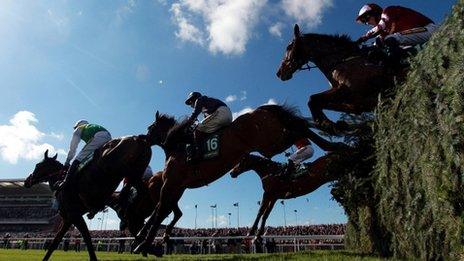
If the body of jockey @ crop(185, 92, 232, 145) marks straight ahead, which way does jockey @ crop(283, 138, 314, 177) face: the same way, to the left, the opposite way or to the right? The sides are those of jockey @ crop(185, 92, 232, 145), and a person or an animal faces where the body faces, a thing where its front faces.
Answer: the same way

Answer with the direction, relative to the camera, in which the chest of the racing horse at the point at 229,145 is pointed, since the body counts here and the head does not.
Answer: to the viewer's left

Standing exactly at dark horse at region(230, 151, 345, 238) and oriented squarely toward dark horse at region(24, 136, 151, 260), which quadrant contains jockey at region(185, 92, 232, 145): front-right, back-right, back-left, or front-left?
front-left

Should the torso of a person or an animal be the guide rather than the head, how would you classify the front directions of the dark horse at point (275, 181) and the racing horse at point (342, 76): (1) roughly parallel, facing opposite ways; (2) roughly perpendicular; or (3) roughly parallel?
roughly parallel

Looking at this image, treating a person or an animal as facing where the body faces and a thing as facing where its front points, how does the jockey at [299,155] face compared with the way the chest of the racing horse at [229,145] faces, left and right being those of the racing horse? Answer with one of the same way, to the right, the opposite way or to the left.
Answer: the same way

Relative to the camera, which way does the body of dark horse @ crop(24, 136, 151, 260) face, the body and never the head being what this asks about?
to the viewer's left

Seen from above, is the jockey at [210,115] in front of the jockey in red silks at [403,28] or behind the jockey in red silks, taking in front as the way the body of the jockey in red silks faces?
in front

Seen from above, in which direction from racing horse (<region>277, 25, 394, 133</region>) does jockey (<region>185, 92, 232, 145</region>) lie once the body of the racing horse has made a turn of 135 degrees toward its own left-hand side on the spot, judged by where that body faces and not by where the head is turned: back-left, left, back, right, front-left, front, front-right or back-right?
back-right

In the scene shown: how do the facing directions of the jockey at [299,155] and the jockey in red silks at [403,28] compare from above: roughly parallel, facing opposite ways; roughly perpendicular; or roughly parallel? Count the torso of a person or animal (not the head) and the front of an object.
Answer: roughly parallel

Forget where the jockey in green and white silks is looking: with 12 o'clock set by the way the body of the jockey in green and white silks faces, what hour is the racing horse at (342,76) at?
The racing horse is roughly at 7 o'clock from the jockey in green and white silks.

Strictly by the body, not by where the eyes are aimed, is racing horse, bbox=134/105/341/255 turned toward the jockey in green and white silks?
yes

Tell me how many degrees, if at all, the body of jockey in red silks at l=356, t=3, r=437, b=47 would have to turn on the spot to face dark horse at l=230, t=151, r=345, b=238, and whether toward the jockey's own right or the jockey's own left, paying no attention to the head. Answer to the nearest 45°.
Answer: approximately 45° to the jockey's own right

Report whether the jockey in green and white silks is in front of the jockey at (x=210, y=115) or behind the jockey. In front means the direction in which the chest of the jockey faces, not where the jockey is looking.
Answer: in front

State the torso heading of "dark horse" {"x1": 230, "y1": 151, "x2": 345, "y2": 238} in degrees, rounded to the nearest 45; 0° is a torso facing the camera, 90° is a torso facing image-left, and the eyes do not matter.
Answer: approximately 90°

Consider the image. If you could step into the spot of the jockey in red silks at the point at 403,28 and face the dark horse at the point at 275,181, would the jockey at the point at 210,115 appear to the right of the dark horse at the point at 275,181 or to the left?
left

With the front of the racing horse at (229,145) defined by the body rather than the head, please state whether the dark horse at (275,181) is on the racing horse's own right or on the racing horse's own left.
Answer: on the racing horse's own right

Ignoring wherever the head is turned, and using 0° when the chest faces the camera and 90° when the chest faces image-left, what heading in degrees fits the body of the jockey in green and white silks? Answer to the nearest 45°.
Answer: approximately 90°

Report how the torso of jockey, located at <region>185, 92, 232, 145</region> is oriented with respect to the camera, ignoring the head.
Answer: to the viewer's left

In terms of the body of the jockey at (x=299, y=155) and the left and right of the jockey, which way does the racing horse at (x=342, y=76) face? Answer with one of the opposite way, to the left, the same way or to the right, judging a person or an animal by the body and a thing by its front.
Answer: the same way
